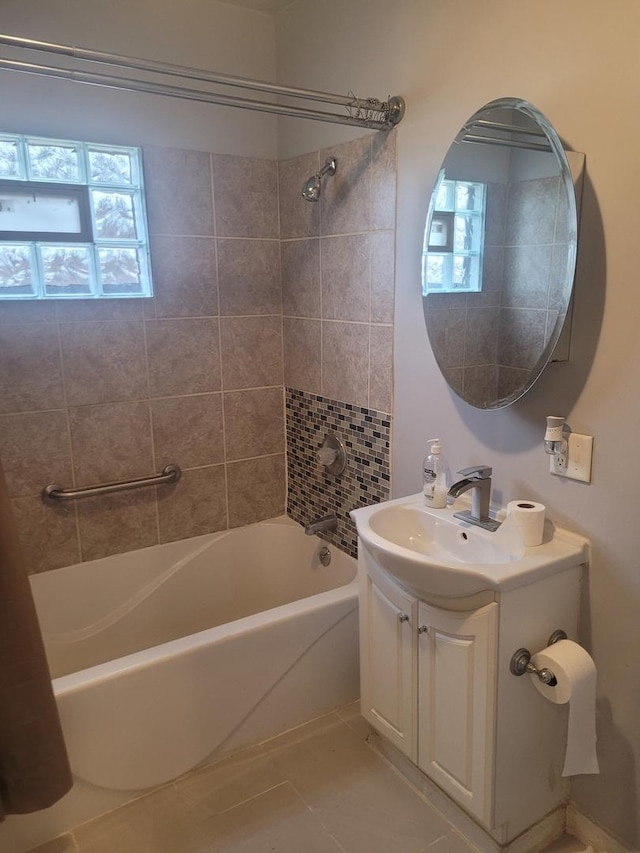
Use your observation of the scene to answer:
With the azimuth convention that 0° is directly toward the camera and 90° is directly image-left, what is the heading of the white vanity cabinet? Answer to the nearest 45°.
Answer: approximately 45°

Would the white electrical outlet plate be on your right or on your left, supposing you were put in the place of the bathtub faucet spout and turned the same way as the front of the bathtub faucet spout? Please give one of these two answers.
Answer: on your left

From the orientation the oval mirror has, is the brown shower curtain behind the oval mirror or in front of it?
in front

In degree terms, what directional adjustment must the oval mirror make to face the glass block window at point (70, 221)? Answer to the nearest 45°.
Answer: approximately 45° to its right
